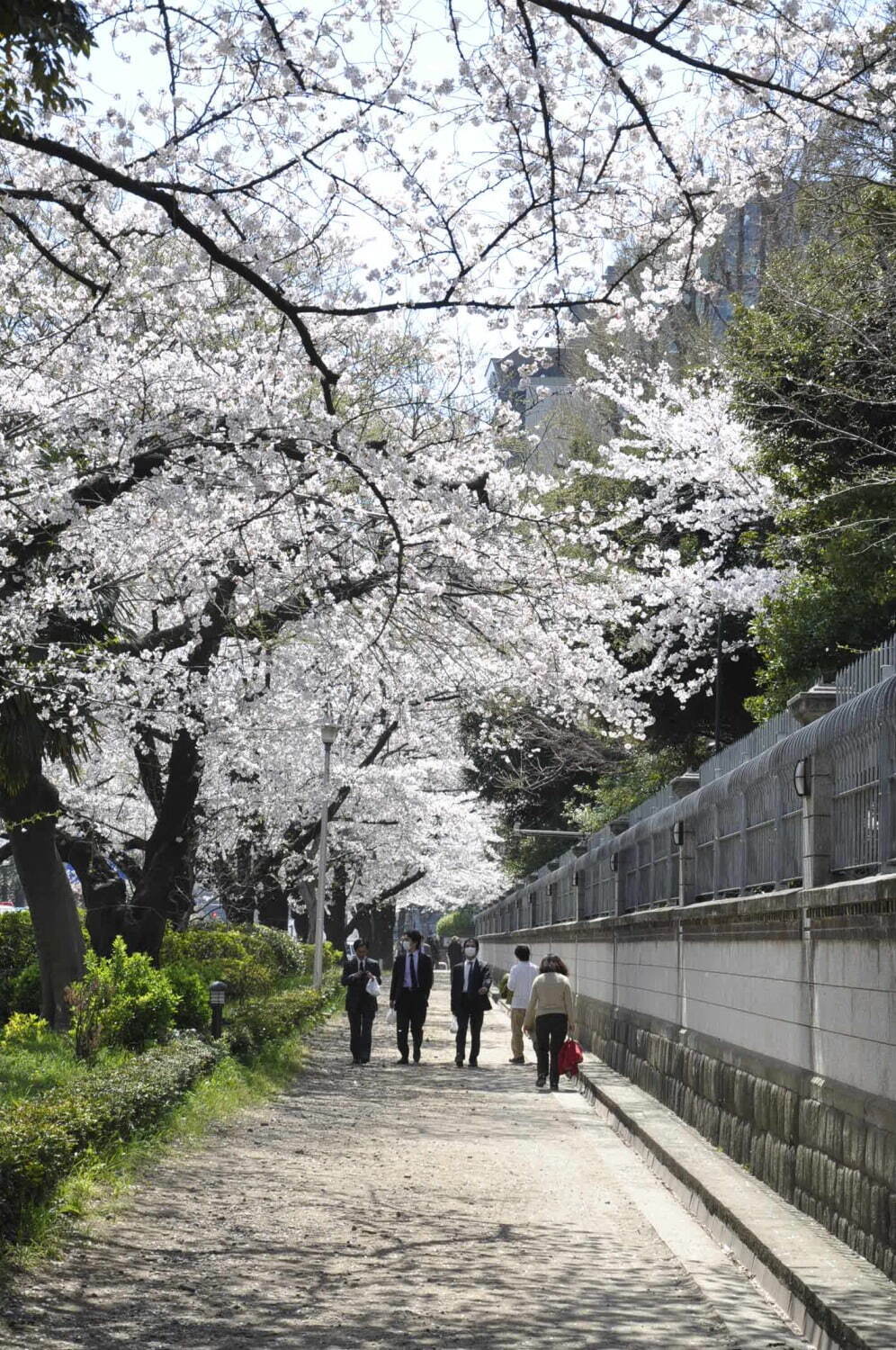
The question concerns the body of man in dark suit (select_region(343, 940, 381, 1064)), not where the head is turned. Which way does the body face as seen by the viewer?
toward the camera

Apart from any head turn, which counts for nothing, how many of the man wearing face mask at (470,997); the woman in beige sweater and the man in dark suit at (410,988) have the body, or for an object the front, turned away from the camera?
1

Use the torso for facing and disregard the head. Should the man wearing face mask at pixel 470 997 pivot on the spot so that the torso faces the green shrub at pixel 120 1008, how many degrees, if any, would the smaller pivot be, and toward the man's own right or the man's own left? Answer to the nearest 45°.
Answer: approximately 45° to the man's own right

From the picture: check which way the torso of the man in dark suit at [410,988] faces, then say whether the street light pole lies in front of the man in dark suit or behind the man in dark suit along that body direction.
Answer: behind

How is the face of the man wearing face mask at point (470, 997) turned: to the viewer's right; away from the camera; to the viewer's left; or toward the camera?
toward the camera

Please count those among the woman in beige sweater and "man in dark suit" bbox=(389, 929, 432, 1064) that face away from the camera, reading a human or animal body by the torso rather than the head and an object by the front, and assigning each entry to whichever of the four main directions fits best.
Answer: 1

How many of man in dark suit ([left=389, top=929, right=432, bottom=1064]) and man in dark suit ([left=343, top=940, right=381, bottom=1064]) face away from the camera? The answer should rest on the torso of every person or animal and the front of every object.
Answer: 0

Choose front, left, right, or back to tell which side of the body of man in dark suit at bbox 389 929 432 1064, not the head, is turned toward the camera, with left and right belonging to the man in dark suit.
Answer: front

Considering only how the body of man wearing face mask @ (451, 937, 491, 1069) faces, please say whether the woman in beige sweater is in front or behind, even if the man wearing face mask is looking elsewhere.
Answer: in front

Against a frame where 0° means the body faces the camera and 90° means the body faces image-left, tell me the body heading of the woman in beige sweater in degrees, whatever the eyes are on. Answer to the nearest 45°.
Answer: approximately 180°

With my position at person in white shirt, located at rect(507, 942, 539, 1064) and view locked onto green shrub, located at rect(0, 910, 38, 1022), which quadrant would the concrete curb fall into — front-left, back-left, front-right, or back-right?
back-left

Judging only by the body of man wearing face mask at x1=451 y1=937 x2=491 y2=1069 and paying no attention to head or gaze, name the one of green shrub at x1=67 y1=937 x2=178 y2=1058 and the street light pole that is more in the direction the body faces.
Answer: the green shrub

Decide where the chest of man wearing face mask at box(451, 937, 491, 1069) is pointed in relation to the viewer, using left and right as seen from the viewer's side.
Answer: facing the viewer
